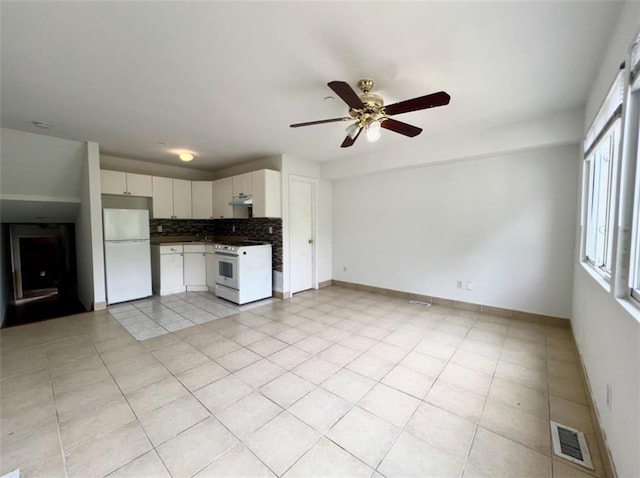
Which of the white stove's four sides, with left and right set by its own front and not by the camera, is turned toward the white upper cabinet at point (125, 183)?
right

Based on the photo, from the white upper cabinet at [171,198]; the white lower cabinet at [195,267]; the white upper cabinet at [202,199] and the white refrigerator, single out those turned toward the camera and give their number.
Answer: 4

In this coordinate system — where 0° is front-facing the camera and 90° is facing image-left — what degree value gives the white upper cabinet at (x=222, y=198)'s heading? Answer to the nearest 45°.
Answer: approximately 45°

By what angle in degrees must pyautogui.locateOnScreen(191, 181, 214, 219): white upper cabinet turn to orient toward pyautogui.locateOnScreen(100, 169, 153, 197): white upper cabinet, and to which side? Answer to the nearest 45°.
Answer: approximately 90° to its right

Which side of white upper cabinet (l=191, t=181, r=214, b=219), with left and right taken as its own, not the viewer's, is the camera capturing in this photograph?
front

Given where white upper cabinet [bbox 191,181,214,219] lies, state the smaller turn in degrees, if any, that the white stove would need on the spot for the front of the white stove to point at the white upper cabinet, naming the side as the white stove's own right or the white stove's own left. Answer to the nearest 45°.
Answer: approximately 90° to the white stove's own right

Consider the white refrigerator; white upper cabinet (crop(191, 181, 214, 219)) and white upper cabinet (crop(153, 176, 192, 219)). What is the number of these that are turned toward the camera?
3

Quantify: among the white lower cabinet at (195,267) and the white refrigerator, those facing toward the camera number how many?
2

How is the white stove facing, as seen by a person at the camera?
facing the viewer and to the left of the viewer

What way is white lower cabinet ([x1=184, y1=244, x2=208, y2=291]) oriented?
toward the camera

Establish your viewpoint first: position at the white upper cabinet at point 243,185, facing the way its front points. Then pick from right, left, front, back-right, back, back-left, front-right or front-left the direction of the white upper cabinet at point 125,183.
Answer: front-right

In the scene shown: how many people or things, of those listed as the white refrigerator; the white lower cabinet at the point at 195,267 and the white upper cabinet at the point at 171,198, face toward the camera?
3

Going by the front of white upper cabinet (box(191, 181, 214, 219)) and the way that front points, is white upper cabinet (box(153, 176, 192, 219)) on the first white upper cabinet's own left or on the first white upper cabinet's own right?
on the first white upper cabinet's own right

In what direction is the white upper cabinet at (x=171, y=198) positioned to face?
toward the camera
